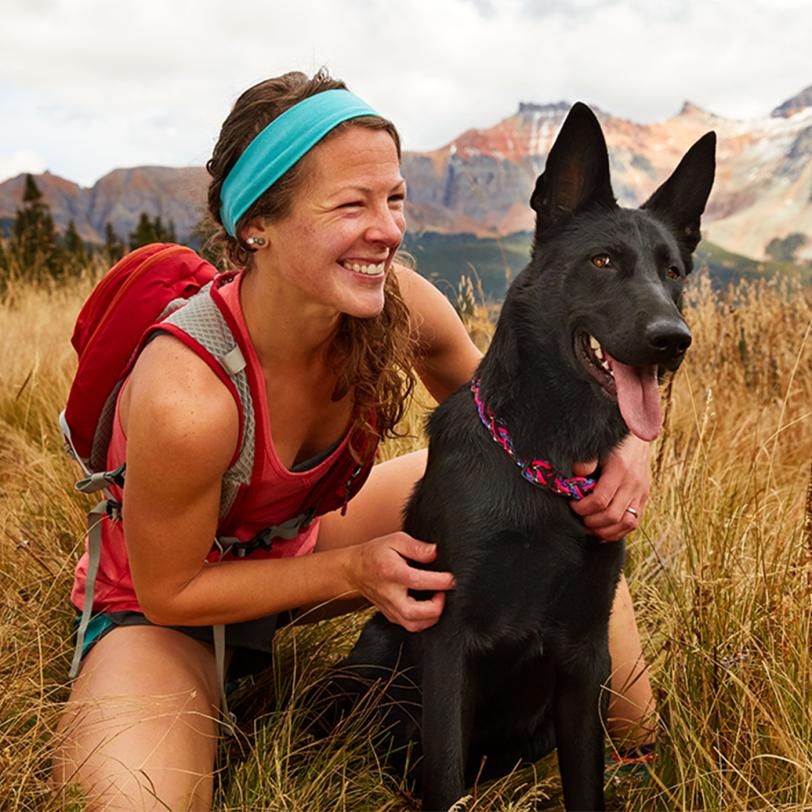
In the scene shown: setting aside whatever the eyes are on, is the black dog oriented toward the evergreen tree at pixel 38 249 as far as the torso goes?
no

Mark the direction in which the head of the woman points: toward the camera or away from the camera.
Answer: toward the camera

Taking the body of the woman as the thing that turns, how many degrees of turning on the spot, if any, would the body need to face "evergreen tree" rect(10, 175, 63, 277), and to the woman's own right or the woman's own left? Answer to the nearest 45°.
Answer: approximately 135° to the woman's own left

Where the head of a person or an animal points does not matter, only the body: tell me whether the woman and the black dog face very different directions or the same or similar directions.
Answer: same or similar directions

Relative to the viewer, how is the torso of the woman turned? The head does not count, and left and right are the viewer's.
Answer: facing the viewer and to the right of the viewer
